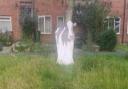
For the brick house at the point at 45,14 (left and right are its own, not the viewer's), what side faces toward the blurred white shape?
front

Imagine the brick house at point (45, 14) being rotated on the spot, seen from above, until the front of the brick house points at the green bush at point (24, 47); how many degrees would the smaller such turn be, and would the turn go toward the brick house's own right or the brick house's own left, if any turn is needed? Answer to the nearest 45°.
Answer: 0° — it already faces it

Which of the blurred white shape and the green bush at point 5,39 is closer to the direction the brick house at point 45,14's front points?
the blurred white shape

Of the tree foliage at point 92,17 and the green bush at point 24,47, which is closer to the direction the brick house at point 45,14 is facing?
the green bush

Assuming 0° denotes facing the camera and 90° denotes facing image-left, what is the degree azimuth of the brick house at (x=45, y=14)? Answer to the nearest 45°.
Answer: approximately 0°

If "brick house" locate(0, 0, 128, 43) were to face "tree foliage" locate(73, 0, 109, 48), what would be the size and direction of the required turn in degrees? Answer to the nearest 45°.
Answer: approximately 45° to its left
